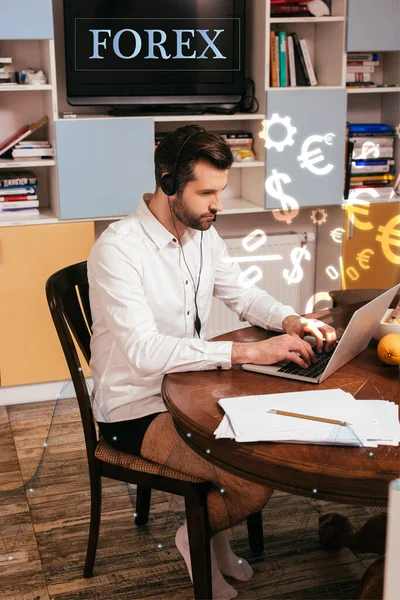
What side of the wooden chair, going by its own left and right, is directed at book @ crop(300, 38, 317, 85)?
left

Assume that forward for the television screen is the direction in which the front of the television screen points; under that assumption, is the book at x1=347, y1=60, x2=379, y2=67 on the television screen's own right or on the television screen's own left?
on the television screen's own left

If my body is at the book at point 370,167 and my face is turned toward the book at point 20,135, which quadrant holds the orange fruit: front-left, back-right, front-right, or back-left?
front-left

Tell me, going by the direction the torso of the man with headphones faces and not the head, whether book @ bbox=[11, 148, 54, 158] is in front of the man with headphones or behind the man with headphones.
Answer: behind

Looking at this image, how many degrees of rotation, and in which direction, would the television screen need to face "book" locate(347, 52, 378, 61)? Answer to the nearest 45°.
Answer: approximately 90° to its left

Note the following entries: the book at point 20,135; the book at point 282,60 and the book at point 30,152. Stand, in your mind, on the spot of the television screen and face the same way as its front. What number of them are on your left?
1

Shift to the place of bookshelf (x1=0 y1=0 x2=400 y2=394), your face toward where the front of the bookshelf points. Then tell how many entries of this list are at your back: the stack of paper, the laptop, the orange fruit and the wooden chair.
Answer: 0

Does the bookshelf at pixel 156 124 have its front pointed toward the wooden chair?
yes

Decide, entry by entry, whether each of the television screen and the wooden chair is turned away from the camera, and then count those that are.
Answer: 0

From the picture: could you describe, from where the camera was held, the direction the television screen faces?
facing the viewer

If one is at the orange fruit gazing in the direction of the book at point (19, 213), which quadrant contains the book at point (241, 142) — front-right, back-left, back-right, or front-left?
front-right

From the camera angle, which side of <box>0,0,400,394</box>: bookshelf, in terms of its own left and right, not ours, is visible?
front

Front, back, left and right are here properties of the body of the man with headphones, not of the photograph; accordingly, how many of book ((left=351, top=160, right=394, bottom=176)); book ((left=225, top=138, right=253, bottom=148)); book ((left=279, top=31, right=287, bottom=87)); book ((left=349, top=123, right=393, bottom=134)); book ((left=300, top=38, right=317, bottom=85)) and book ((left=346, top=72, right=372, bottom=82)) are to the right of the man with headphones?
0

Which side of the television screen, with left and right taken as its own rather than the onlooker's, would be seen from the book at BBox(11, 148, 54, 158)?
right

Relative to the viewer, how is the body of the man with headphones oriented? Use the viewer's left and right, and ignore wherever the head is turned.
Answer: facing the viewer and to the right of the viewer

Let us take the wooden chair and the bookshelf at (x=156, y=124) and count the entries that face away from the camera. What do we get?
0
